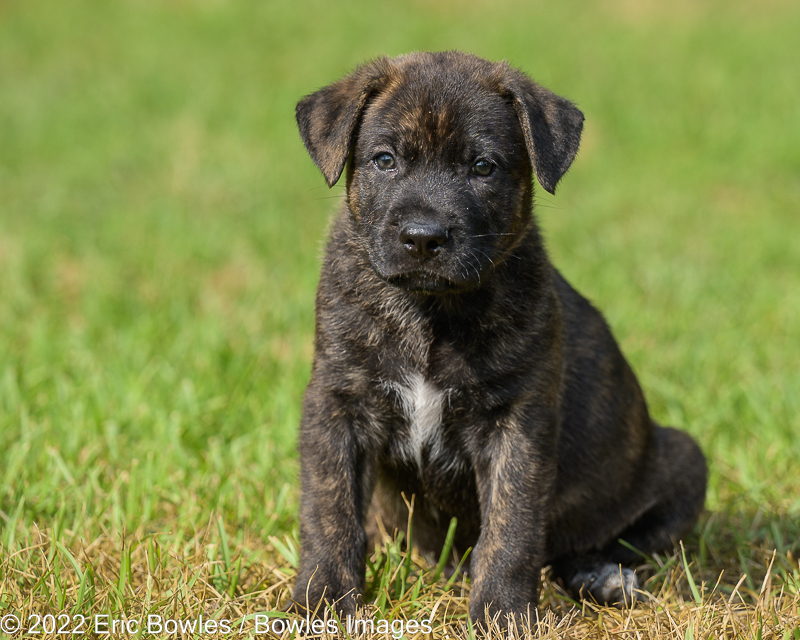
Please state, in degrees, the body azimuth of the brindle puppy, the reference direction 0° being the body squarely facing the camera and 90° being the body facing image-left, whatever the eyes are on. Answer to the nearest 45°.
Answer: approximately 45°
